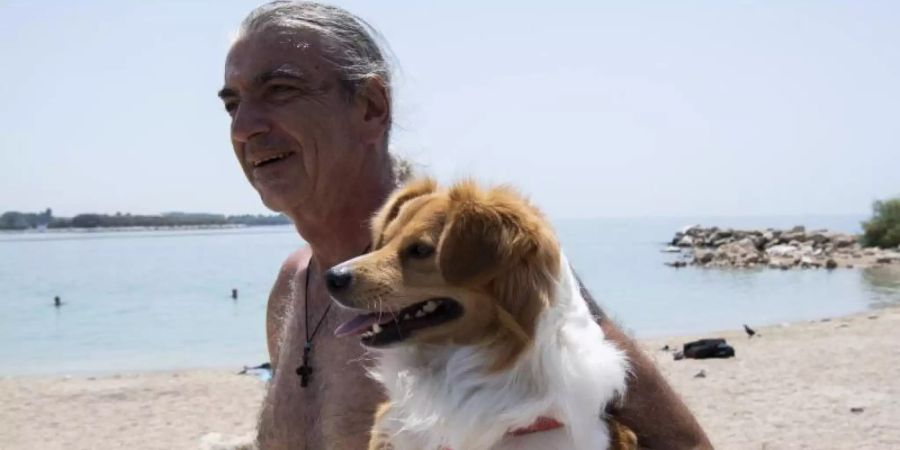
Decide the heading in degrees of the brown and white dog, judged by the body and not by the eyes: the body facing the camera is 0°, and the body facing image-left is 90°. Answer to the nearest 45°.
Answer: approximately 45°

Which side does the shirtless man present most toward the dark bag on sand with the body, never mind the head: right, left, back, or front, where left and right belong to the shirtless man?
back

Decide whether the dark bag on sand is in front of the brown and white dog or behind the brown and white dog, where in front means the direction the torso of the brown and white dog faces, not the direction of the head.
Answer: behind

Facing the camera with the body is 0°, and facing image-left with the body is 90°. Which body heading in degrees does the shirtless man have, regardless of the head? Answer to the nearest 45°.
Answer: approximately 45°
